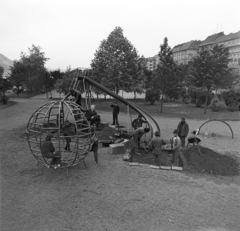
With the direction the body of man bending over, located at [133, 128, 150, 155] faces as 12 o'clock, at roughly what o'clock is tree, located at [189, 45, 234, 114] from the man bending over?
The tree is roughly at 10 o'clock from the man bending over.

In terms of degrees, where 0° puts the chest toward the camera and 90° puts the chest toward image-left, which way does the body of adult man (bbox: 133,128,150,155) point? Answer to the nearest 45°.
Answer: approximately 270°

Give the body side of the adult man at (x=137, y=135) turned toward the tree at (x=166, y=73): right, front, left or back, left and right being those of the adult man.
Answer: left

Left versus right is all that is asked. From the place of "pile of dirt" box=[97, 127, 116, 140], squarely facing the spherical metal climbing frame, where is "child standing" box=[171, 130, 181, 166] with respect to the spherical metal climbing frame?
left

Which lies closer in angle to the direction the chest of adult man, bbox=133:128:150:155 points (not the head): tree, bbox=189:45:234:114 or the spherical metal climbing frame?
the tree

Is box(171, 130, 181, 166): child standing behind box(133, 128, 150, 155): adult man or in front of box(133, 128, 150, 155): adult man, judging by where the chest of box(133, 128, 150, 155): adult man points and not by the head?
in front
